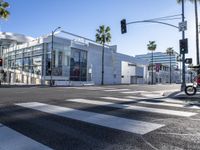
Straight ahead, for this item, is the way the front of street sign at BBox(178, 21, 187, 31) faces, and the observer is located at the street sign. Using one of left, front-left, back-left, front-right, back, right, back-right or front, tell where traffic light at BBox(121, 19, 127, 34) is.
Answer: right

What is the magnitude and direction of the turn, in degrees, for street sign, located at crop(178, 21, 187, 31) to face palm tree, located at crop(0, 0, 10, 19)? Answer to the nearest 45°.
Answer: approximately 90° to its right

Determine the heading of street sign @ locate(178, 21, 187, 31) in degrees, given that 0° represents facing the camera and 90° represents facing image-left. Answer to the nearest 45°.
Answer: approximately 0°
